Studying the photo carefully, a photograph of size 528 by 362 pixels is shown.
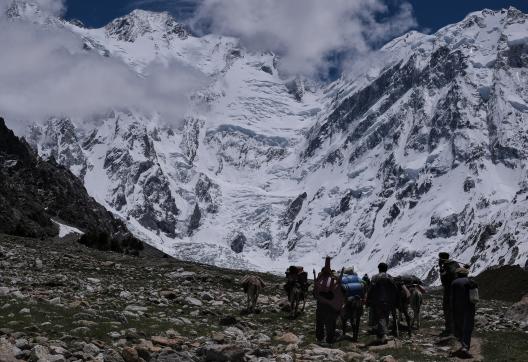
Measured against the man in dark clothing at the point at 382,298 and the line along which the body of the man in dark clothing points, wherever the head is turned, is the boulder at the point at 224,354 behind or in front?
behind

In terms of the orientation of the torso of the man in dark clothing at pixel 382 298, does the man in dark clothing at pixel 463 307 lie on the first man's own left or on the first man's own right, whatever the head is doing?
on the first man's own right

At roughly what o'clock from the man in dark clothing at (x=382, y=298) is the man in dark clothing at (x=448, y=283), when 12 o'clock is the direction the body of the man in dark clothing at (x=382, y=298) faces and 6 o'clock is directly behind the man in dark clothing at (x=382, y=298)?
the man in dark clothing at (x=448, y=283) is roughly at 2 o'clock from the man in dark clothing at (x=382, y=298).

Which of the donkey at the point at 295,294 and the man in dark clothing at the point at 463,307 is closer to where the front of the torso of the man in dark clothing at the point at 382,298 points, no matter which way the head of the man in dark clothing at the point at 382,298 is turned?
the donkey

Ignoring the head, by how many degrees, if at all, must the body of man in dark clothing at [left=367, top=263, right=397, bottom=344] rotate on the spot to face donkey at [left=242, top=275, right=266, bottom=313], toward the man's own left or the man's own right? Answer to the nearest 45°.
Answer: approximately 45° to the man's own left

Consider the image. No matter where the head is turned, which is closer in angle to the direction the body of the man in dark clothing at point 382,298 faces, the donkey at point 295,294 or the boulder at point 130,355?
the donkey

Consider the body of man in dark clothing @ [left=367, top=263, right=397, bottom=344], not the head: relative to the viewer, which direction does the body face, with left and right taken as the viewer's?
facing away from the viewer

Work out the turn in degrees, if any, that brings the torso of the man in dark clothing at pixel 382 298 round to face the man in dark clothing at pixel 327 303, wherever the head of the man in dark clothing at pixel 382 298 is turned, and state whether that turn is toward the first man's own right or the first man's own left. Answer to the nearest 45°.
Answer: approximately 90° to the first man's own left

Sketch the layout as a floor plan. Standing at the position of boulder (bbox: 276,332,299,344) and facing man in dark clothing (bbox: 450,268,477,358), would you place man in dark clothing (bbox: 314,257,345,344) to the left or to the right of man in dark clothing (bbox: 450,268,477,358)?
left
